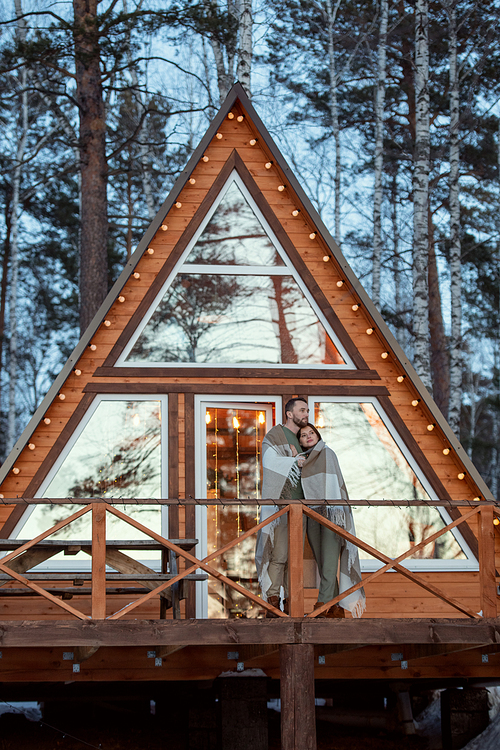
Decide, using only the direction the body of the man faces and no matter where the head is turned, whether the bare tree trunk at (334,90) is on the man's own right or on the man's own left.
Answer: on the man's own left

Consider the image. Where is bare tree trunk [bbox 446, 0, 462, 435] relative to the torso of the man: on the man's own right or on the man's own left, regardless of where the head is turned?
on the man's own left

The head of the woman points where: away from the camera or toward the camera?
toward the camera

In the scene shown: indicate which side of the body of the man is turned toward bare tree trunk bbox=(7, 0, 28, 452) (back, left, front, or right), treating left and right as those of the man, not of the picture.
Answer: back

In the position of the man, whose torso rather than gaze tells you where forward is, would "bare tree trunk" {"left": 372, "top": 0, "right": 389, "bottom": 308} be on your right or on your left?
on your left

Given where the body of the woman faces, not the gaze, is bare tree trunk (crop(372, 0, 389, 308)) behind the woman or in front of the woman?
behind

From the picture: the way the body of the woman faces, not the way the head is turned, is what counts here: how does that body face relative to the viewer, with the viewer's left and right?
facing the viewer and to the left of the viewer

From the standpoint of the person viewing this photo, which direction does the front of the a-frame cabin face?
facing the viewer

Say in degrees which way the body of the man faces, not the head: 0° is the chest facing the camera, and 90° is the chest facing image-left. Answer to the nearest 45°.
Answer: approximately 315°

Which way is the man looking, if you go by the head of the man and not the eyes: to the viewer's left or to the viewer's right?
to the viewer's right
